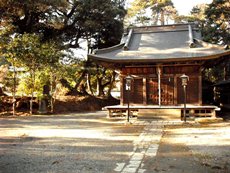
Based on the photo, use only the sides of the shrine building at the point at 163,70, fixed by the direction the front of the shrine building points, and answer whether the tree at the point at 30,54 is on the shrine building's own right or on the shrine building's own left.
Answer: on the shrine building's own right

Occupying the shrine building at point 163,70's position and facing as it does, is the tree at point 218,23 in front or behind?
behind

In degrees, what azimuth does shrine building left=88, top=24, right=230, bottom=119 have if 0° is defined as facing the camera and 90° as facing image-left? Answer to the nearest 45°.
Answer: approximately 0°

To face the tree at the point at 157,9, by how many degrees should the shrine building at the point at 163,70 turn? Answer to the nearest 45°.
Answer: approximately 180°
